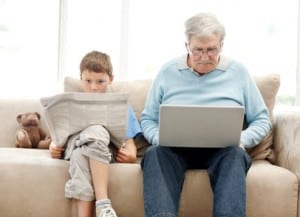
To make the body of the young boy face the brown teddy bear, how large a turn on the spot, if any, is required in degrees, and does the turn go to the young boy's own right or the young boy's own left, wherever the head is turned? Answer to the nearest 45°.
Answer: approximately 135° to the young boy's own right

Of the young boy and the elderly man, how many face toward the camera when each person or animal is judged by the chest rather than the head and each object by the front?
2

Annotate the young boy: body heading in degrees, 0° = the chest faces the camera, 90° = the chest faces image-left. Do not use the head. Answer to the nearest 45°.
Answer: approximately 0°

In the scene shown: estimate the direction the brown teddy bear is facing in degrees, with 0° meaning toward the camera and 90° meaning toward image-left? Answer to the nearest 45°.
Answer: approximately 0°

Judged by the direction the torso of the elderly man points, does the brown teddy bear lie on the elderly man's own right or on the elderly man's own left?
on the elderly man's own right

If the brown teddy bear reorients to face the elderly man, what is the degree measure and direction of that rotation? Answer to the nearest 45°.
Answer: approximately 45° to its left
